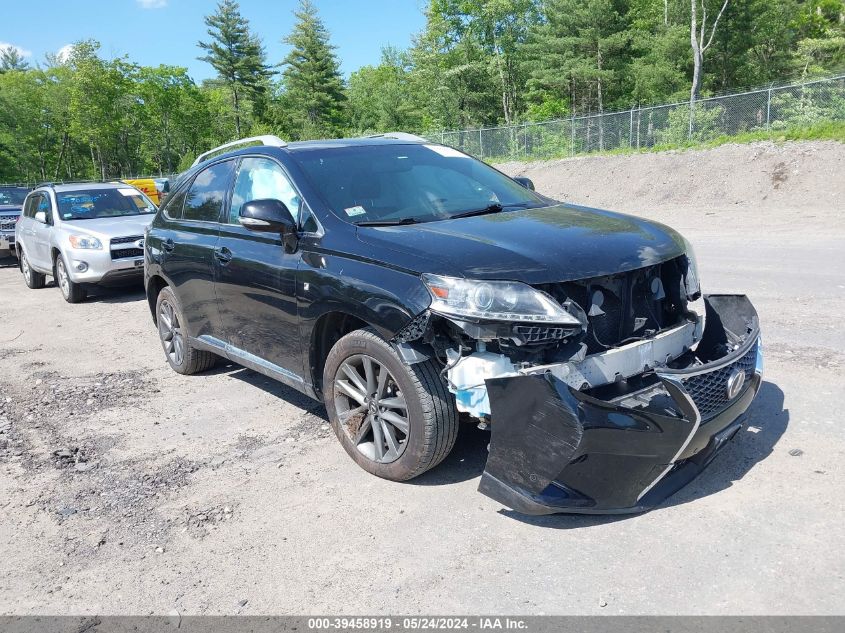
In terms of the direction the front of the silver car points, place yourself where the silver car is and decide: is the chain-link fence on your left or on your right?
on your left

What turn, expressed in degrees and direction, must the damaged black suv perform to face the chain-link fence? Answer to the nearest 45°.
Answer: approximately 135° to its left

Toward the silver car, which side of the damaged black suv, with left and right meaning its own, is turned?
back

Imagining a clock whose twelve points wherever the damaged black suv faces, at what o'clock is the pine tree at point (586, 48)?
The pine tree is roughly at 8 o'clock from the damaged black suv.

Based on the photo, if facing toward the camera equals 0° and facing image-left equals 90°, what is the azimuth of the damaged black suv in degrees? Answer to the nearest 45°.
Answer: approximately 315°

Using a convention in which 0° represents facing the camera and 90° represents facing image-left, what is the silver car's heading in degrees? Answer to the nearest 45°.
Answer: approximately 315°
